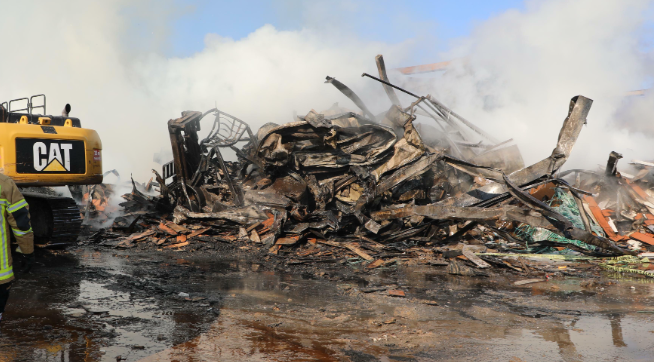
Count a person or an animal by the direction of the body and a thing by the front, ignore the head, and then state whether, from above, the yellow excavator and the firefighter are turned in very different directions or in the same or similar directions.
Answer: same or similar directions

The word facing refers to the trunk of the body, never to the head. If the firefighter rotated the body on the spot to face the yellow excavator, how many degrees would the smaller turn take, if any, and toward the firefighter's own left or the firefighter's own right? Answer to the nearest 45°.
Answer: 0° — they already face it

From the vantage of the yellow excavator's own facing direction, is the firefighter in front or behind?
behind

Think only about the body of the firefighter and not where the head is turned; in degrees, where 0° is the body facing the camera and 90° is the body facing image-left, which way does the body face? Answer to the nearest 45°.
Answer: approximately 180°

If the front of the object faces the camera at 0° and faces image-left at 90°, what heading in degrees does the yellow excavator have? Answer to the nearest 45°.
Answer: approximately 180°
